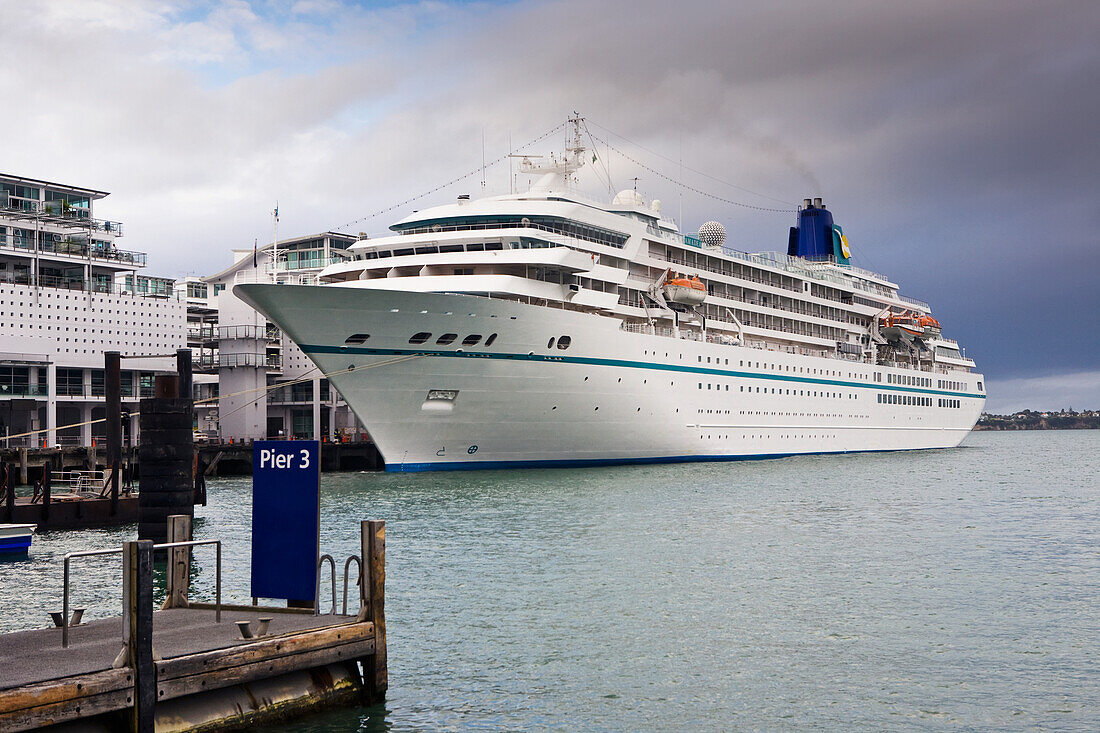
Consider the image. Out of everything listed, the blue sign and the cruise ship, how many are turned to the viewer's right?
0

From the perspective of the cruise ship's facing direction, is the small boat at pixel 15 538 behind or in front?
in front

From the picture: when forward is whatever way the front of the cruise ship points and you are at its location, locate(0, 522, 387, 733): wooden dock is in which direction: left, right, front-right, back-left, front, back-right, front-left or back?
front-left

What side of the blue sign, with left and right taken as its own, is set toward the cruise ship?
back

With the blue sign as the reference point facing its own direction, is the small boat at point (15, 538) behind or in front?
behind

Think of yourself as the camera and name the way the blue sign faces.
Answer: facing the viewer

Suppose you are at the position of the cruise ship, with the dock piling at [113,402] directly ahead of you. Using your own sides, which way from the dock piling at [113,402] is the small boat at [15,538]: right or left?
left

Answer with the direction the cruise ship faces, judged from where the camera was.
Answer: facing the viewer and to the left of the viewer

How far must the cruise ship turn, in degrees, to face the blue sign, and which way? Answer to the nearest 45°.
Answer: approximately 45° to its left

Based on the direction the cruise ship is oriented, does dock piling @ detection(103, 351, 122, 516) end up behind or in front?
in front
